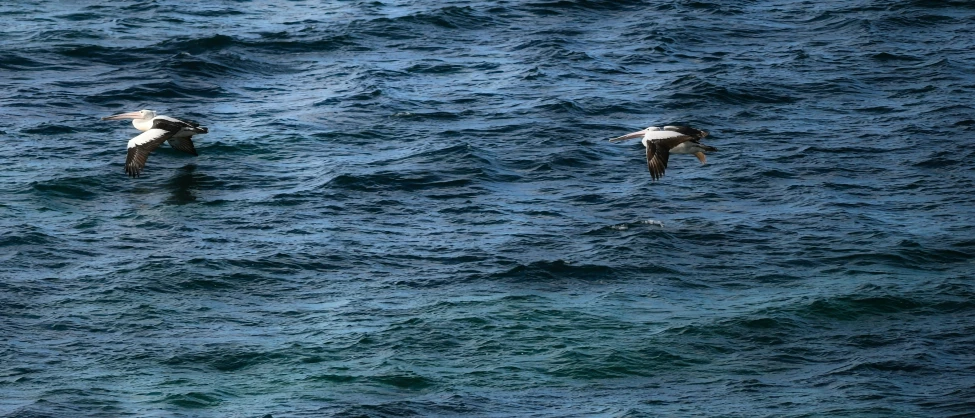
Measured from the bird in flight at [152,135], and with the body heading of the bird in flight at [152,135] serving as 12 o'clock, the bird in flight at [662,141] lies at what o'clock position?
the bird in flight at [662,141] is roughly at 7 o'clock from the bird in flight at [152,135].

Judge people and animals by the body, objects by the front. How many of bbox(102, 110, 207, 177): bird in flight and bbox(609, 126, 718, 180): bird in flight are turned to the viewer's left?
2

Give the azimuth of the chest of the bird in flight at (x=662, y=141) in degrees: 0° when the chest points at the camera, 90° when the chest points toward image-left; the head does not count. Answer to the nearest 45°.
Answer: approximately 90°

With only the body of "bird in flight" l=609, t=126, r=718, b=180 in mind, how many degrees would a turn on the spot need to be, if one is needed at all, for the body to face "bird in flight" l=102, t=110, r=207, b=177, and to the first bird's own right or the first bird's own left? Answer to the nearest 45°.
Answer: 0° — it already faces it

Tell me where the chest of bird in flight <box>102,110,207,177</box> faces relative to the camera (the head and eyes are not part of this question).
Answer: to the viewer's left
